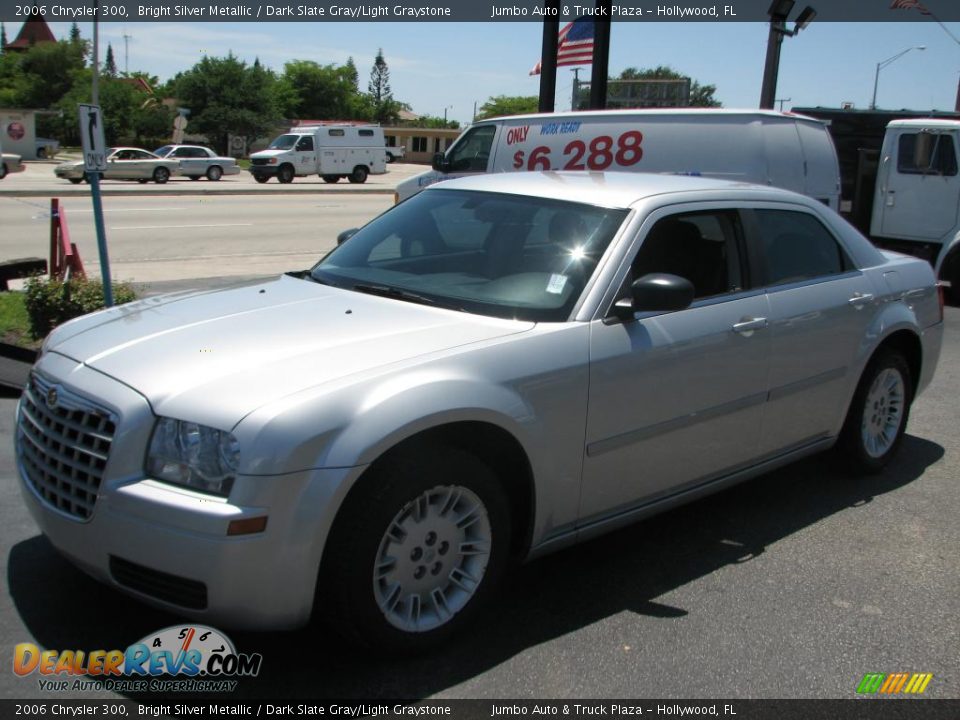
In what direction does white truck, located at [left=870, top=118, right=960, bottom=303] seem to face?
to the viewer's right

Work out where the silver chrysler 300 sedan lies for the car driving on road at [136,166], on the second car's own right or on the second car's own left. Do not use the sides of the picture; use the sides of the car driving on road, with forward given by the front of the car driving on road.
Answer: on the second car's own left

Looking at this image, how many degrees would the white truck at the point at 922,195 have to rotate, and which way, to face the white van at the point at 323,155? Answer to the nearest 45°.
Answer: approximately 135° to its left

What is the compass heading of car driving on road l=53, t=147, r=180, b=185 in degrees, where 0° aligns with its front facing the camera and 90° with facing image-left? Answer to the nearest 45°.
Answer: approximately 90°

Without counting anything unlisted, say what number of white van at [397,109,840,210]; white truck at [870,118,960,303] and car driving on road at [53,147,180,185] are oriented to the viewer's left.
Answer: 2

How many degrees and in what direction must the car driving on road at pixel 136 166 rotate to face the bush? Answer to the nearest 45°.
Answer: approximately 90° to its left

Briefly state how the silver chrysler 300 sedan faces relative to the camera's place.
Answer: facing the viewer and to the left of the viewer

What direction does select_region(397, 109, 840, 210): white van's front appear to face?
to the viewer's left

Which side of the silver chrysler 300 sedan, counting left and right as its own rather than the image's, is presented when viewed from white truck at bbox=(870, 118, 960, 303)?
back

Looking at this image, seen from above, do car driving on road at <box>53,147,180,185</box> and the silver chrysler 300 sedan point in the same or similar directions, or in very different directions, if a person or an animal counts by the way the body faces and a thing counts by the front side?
same or similar directions

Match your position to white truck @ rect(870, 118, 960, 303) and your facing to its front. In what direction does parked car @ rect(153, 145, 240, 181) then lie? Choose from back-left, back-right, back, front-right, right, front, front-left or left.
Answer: back-left

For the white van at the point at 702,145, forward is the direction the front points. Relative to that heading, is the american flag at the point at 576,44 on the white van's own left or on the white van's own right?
on the white van's own right
